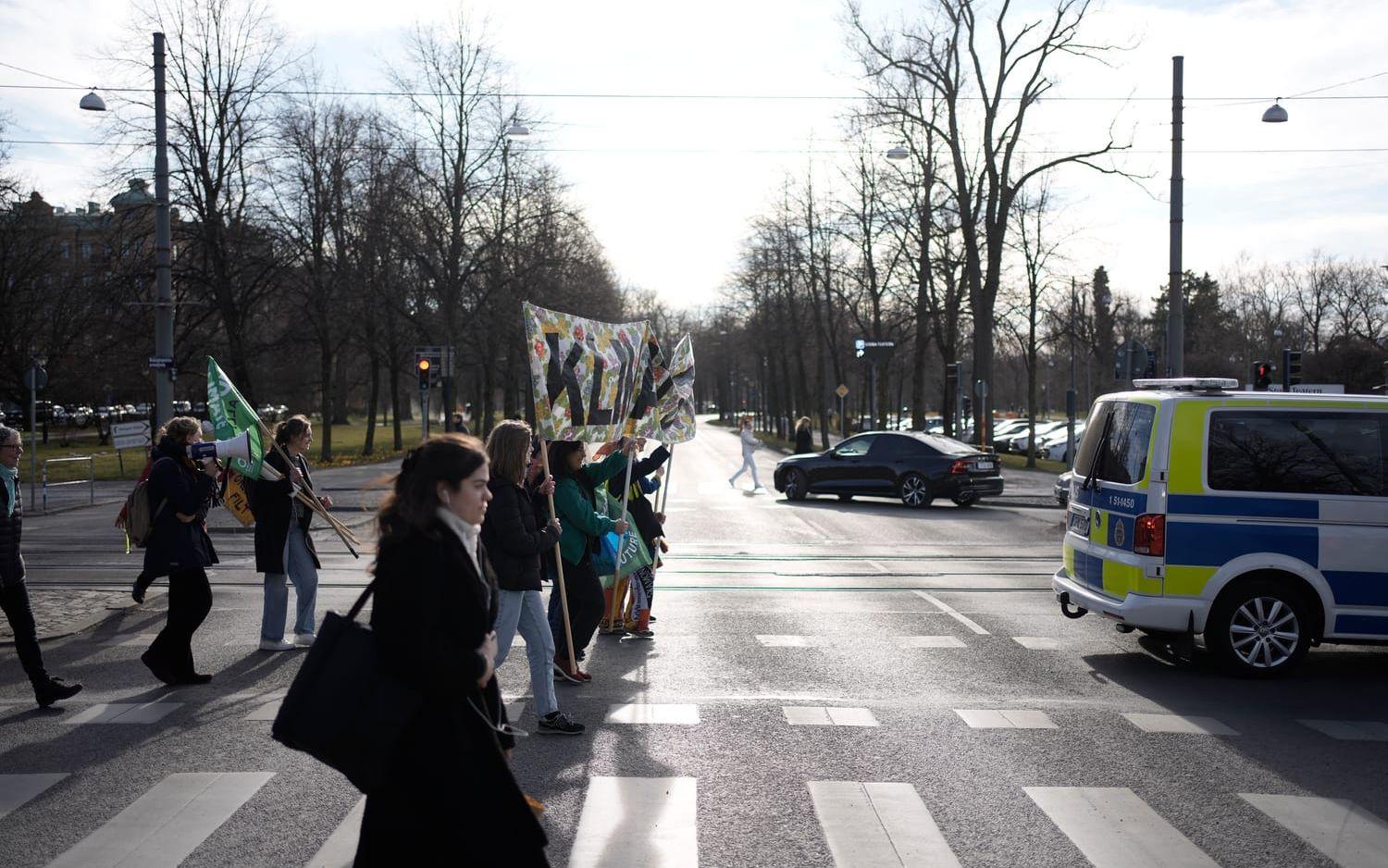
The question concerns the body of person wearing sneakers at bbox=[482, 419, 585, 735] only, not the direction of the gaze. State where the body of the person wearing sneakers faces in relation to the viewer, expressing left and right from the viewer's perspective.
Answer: facing to the right of the viewer

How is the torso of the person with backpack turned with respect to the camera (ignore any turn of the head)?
to the viewer's right

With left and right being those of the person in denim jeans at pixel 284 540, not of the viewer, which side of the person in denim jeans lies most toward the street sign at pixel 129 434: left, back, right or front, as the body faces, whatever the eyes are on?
left

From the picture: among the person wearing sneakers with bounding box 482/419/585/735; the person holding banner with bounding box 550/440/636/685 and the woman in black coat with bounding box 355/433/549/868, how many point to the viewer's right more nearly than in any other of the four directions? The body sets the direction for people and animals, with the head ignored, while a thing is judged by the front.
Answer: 3

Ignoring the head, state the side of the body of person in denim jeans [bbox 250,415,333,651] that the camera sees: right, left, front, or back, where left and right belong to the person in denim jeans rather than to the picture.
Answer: right

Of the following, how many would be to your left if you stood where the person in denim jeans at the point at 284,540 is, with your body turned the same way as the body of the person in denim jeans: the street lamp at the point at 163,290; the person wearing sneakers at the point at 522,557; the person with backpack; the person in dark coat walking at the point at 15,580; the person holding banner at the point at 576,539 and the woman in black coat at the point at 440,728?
1

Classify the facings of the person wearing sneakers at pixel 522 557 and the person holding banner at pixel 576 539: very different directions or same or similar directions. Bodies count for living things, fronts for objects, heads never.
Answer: same or similar directions

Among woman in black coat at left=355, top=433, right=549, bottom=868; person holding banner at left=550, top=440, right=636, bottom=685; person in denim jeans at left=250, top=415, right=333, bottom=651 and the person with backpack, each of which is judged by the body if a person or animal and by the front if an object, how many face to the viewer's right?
4

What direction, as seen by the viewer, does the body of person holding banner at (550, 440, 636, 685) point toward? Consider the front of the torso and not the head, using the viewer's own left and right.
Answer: facing to the right of the viewer

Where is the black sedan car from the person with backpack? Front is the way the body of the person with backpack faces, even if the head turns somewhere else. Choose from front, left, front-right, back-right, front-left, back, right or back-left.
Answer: front-left
